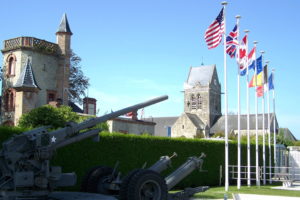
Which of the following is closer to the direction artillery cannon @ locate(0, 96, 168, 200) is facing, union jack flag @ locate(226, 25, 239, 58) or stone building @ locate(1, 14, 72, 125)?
the union jack flag

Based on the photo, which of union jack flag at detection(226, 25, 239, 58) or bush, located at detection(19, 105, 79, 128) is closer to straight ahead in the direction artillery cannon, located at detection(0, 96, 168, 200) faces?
the union jack flag

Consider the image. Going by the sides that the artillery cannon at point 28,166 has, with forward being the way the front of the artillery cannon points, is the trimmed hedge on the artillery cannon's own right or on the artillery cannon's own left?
on the artillery cannon's own left

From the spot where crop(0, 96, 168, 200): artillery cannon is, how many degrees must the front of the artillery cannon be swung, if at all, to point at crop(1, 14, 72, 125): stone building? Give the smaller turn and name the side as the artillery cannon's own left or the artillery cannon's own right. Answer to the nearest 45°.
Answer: approximately 90° to the artillery cannon's own left

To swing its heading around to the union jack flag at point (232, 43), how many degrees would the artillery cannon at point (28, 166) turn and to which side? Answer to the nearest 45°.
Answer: approximately 45° to its left

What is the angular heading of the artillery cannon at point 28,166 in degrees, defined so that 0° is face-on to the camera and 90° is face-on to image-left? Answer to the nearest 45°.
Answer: approximately 270°

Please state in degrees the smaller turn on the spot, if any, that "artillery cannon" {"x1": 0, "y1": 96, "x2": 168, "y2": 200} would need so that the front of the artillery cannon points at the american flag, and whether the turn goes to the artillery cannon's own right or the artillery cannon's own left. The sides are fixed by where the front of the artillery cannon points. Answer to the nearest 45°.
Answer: approximately 45° to the artillery cannon's own left

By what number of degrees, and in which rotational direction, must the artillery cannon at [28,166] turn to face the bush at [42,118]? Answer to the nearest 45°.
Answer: approximately 90° to its left
